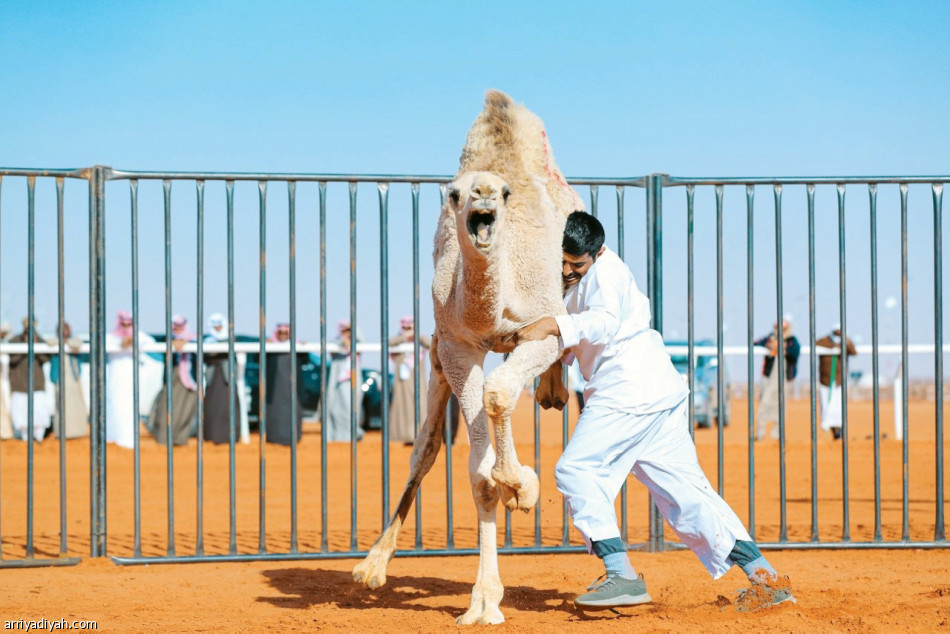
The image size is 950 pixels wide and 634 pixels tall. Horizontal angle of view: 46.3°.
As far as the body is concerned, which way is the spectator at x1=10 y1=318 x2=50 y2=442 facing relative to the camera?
toward the camera

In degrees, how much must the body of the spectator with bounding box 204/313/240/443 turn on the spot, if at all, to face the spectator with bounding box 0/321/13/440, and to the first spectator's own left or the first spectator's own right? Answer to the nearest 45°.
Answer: approximately 135° to the first spectator's own right

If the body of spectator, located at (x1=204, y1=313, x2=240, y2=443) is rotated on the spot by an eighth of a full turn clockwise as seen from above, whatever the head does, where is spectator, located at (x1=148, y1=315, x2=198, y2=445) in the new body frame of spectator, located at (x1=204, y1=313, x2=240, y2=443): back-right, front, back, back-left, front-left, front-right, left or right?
right

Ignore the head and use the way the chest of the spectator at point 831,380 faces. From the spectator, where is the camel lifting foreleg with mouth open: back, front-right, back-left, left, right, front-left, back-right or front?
front

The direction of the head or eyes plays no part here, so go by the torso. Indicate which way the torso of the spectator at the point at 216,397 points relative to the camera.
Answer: toward the camera

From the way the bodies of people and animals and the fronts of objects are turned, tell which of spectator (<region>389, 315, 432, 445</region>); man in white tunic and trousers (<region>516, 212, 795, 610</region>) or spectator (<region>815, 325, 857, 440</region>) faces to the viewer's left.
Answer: the man in white tunic and trousers

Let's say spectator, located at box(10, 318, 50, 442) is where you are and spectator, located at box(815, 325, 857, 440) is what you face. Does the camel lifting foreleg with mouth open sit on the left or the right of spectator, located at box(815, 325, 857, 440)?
right

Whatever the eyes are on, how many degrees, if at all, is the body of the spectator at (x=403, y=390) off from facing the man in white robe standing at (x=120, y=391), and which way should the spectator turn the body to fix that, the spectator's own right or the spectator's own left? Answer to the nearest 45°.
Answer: approximately 90° to the spectator's own right

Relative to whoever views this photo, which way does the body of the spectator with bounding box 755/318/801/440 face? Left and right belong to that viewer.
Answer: facing the viewer and to the left of the viewer

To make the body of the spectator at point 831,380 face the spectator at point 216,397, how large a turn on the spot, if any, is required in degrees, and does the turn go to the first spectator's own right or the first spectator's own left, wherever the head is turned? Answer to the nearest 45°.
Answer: approximately 90° to the first spectator's own right

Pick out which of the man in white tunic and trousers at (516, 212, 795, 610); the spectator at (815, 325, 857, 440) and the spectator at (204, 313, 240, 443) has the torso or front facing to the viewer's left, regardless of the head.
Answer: the man in white tunic and trousers

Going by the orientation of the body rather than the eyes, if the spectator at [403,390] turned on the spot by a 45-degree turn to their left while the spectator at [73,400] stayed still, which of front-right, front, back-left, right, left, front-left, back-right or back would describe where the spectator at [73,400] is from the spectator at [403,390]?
back-right

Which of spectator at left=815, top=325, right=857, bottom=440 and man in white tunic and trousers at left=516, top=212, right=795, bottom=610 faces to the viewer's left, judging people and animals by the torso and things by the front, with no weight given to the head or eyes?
the man in white tunic and trousers

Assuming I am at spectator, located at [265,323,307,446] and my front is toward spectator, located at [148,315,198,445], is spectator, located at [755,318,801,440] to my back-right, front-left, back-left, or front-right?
back-right

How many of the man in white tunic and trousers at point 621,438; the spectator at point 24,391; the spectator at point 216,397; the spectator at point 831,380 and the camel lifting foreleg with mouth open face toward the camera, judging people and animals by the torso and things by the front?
4

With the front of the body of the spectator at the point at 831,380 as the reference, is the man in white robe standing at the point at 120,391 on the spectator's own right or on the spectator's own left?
on the spectator's own right

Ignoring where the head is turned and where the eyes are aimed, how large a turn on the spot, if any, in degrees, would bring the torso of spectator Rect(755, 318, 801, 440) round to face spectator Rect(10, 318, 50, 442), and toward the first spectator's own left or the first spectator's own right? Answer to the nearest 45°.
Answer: approximately 45° to the first spectator's own right
